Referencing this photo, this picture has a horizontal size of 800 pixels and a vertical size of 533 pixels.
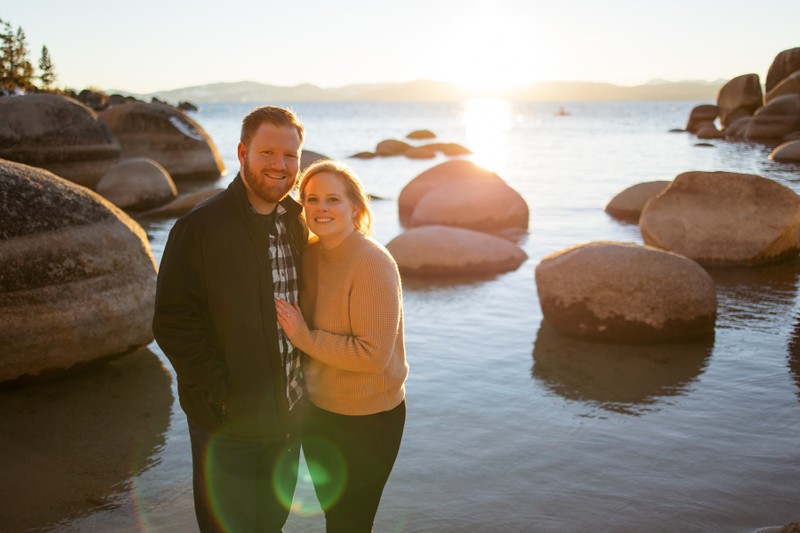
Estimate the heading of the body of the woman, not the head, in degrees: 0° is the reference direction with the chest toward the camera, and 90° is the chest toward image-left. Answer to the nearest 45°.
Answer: approximately 45°

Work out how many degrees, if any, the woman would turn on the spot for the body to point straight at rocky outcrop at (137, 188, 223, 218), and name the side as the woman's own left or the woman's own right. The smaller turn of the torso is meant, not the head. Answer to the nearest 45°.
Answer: approximately 135° to the woman's own right

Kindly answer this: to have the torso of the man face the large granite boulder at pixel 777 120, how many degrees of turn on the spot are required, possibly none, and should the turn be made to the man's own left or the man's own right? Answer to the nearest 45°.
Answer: approximately 90° to the man's own left

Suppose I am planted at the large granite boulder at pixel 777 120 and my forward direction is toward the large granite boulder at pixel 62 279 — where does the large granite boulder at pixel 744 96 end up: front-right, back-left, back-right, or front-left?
back-right

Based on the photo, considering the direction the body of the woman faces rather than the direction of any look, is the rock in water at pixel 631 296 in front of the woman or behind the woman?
behind

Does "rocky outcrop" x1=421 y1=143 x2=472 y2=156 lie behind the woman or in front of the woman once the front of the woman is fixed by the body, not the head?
behind

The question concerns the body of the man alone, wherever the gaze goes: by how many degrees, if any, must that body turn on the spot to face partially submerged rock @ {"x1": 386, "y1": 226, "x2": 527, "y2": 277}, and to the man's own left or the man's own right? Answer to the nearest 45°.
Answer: approximately 135° to the man's own left

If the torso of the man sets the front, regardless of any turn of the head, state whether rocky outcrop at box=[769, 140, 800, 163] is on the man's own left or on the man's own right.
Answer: on the man's own left

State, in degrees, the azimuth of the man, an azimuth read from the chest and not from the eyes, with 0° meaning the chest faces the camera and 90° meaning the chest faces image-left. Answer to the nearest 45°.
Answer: approximately 315°

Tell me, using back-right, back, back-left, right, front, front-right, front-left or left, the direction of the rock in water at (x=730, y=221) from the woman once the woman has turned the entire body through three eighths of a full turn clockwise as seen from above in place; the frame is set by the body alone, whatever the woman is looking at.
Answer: front-right

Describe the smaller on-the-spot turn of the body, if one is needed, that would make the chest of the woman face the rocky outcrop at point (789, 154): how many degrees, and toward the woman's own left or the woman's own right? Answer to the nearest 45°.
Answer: approximately 180°

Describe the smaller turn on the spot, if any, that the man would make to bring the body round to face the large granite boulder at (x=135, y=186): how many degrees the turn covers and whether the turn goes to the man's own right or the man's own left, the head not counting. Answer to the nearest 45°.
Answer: approximately 135° to the man's own left

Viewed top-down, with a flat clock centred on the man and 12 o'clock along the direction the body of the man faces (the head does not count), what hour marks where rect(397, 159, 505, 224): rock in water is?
The rock in water is roughly at 8 o'clock from the man.
